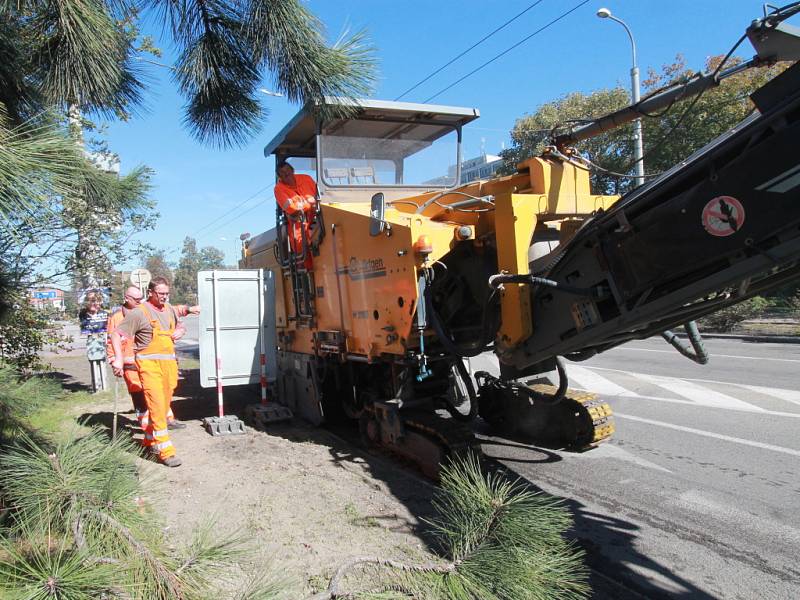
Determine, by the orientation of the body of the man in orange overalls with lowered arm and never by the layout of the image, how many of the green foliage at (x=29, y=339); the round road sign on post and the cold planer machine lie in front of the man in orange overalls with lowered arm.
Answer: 1

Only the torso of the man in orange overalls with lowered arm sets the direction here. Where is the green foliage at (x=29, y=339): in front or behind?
behind

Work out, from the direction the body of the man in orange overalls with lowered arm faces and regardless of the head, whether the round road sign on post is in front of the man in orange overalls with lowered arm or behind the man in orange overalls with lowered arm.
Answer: behind

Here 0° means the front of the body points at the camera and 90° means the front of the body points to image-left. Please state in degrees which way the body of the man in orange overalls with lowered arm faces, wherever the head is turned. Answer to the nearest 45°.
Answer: approximately 315°

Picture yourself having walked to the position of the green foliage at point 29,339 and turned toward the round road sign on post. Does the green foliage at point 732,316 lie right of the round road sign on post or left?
right

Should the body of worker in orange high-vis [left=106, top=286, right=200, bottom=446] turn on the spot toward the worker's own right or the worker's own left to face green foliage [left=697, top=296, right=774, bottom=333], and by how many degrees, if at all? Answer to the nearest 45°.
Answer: approximately 90° to the worker's own left

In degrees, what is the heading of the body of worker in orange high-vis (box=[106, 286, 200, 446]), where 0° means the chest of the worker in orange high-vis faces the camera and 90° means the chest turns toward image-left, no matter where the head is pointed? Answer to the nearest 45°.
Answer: approximately 270°
